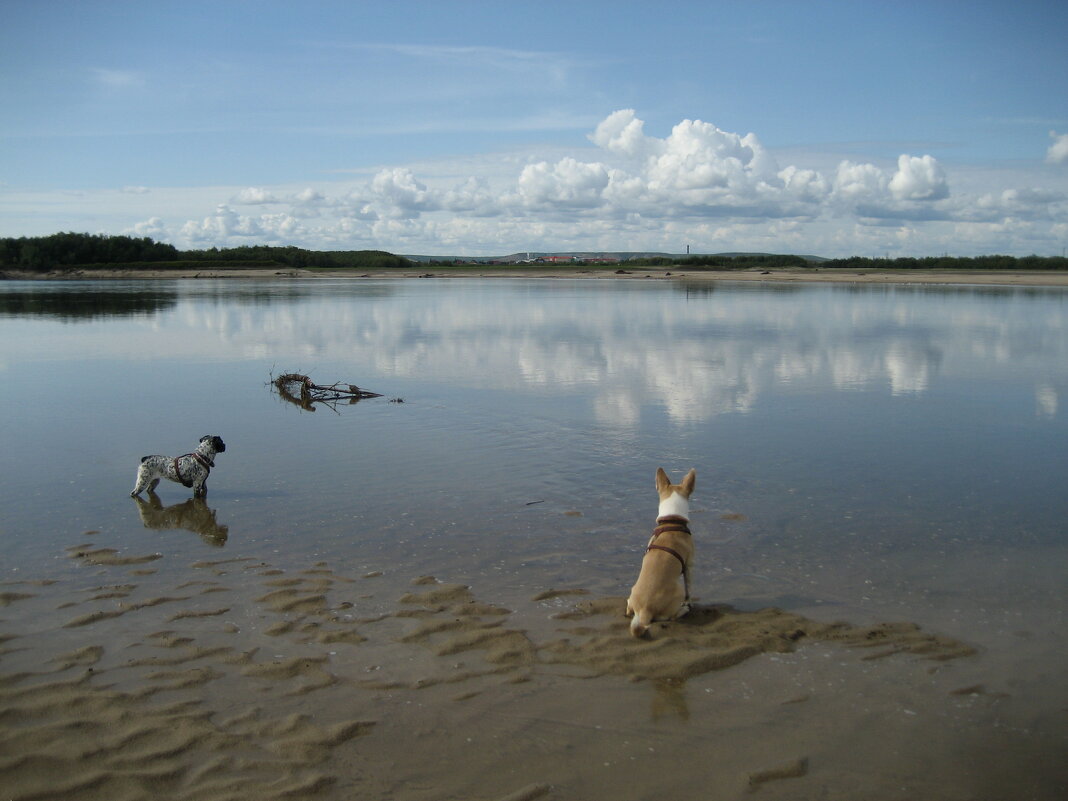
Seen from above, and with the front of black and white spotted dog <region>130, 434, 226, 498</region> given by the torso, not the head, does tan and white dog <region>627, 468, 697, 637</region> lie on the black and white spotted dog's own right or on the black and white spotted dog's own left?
on the black and white spotted dog's own right

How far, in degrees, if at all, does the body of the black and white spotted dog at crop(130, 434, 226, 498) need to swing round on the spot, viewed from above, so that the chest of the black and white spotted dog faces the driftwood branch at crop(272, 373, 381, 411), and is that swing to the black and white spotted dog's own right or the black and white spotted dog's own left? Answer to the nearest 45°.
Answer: approximately 90° to the black and white spotted dog's own left

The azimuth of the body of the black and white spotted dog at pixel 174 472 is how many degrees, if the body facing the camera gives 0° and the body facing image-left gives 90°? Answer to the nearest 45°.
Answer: approximately 270°
